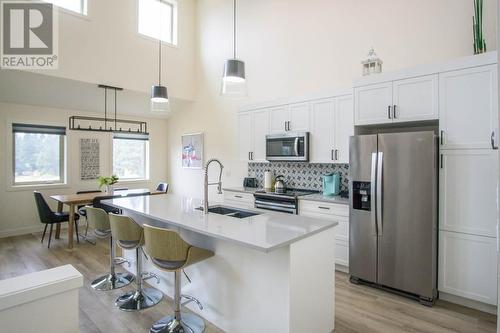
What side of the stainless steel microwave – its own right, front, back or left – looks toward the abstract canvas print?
right

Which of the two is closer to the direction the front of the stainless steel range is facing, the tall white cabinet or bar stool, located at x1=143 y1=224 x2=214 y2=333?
the bar stool

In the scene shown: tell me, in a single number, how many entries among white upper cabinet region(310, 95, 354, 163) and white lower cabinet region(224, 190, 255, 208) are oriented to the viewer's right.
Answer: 0

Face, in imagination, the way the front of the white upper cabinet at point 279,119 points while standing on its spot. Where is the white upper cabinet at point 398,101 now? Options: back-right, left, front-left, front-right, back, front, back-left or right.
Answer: left

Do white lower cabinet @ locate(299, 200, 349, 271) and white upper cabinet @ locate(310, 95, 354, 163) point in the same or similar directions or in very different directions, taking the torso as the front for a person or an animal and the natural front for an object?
same or similar directions

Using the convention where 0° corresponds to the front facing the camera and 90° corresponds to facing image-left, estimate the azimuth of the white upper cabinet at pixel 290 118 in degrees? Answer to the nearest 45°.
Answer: approximately 45°

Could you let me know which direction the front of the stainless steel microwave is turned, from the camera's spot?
facing the viewer and to the left of the viewer

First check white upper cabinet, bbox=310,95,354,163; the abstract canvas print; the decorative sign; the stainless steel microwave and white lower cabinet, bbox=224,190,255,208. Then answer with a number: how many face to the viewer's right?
0

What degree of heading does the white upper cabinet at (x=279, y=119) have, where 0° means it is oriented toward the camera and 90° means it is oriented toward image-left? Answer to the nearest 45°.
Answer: approximately 45°

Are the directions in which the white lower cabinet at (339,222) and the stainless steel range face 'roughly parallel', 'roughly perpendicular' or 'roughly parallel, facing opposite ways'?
roughly parallel

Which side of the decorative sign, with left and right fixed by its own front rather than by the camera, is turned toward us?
front

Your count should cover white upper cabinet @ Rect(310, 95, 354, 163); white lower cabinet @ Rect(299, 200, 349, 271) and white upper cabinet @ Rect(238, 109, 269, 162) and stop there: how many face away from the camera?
0

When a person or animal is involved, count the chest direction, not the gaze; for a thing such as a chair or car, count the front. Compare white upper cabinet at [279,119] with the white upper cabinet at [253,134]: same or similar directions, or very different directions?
same or similar directions

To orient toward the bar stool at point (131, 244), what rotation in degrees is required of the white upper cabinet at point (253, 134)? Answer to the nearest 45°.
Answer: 0° — it already faces it
